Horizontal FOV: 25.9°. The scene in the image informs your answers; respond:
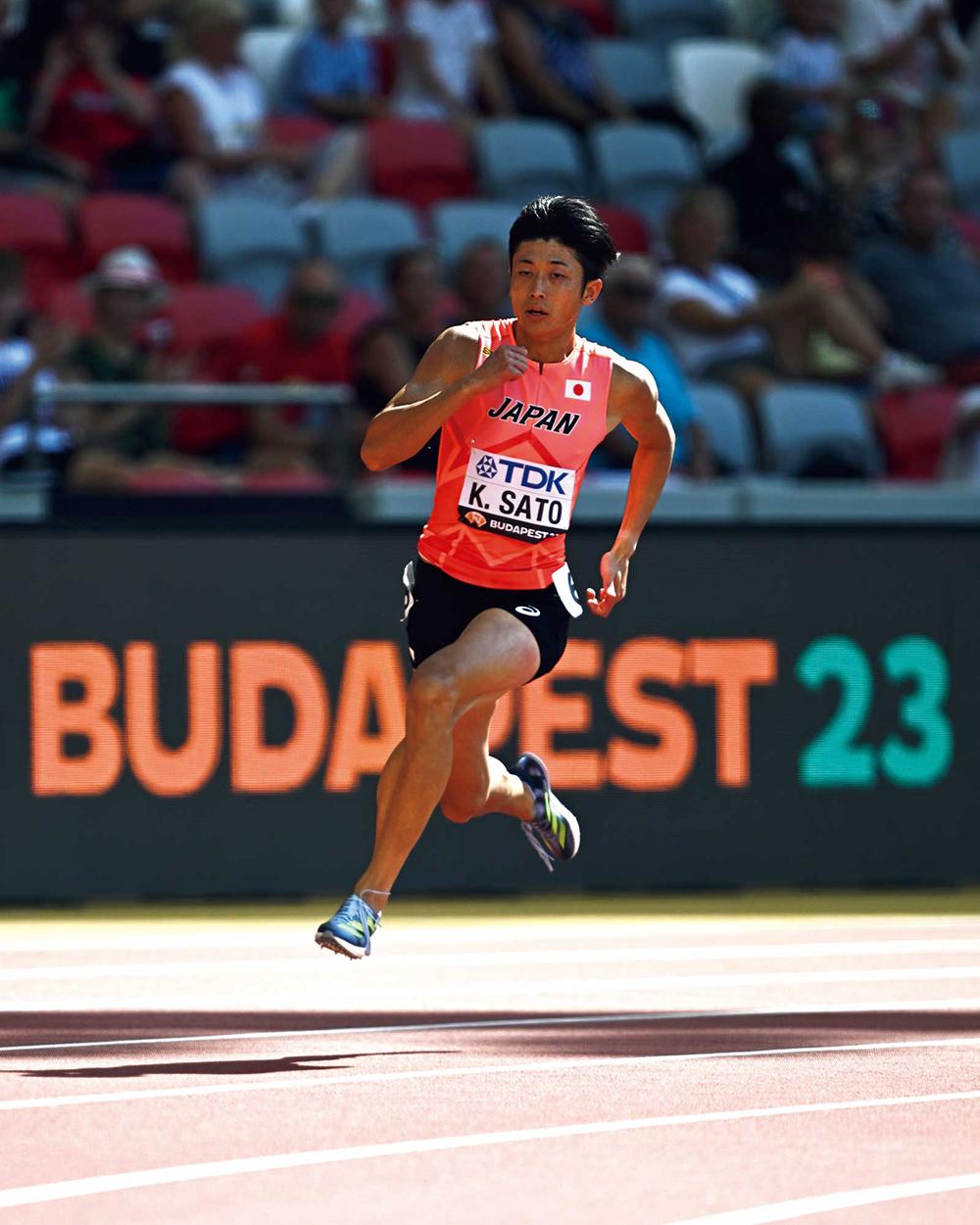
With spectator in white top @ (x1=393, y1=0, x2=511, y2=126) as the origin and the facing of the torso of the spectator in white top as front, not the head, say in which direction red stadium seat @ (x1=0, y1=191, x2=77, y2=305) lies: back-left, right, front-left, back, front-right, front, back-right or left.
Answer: front-right

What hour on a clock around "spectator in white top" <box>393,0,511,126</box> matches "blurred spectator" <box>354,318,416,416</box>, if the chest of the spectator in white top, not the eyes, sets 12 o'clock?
The blurred spectator is roughly at 12 o'clock from the spectator in white top.

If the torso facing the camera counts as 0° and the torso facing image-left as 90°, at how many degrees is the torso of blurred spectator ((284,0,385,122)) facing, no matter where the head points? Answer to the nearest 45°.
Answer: approximately 0°

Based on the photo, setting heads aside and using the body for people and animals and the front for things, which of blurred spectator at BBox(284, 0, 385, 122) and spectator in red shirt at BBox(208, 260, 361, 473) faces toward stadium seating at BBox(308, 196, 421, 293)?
the blurred spectator

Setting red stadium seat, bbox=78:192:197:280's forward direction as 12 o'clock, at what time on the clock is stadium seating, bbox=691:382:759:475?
The stadium seating is roughly at 10 o'clock from the red stadium seat.

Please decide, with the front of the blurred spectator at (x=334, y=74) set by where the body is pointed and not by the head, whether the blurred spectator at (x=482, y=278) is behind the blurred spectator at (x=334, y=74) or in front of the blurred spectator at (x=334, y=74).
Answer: in front

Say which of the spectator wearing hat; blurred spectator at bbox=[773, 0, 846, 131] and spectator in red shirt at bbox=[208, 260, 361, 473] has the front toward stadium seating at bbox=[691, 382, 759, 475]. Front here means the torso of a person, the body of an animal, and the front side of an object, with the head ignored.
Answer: the blurred spectator
